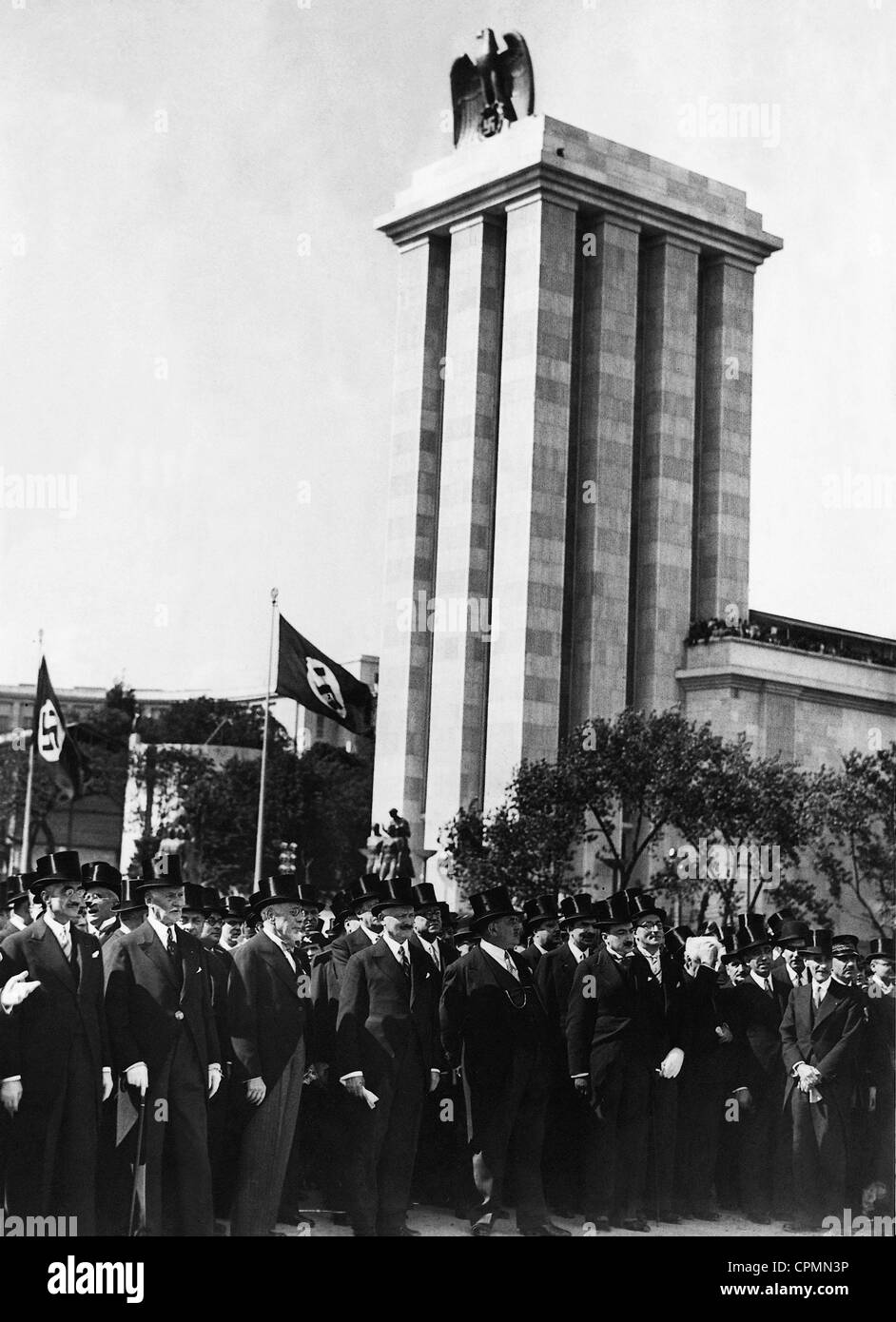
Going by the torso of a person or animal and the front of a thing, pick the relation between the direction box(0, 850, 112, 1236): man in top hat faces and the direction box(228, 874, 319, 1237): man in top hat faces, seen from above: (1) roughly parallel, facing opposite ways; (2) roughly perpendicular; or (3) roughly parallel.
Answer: roughly parallel

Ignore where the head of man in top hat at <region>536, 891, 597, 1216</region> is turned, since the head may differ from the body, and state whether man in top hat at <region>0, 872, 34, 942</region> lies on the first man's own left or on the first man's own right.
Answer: on the first man's own right

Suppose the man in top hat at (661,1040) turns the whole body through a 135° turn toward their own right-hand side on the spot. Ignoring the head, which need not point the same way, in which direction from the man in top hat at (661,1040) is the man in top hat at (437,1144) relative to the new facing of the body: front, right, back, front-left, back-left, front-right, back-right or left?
front-left

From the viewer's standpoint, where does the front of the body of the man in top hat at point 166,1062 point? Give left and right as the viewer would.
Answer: facing the viewer and to the right of the viewer

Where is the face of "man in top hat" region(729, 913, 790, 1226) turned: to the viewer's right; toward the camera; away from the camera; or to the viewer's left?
toward the camera

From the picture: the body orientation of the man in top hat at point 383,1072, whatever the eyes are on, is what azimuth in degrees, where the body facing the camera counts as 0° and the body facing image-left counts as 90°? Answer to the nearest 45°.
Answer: approximately 315°

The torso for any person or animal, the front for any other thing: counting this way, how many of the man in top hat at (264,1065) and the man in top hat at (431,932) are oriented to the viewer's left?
0

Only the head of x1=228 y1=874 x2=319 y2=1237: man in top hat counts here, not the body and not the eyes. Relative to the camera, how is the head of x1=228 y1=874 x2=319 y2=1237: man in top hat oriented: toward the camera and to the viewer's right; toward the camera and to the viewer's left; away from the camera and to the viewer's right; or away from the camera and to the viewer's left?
toward the camera and to the viewer's right

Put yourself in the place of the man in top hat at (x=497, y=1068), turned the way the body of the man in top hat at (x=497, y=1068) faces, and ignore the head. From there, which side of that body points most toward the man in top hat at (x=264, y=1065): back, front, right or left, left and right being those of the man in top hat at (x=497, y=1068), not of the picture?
right

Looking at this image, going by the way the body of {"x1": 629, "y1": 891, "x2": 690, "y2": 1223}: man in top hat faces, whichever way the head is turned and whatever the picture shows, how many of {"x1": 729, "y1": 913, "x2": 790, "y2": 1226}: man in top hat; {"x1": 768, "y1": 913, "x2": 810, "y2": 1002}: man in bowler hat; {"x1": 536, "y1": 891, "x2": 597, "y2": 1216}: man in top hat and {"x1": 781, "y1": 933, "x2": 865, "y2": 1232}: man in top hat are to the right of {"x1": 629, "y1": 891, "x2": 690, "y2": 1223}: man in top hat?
1

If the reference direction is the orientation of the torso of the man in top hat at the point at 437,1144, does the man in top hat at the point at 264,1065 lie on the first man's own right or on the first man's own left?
on the first man's own right

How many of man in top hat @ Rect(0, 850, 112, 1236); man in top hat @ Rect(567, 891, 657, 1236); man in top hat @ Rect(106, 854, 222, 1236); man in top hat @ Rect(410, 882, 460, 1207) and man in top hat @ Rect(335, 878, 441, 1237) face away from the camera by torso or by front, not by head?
0

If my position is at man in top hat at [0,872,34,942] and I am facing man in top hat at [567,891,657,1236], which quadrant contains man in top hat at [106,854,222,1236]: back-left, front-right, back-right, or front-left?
front-right

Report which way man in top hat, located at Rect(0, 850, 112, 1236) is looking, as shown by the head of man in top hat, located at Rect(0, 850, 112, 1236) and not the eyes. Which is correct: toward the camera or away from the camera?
toward the camera

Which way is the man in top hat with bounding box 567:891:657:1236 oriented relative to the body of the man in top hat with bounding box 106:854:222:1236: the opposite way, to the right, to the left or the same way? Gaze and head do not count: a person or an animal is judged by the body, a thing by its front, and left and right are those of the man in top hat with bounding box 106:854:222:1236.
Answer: the same way
